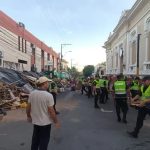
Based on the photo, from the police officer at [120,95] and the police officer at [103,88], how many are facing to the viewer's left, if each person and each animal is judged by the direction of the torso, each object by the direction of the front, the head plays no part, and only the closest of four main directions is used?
0

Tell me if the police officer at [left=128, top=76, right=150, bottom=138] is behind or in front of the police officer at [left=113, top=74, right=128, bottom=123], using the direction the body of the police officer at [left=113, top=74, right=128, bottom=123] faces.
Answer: behind

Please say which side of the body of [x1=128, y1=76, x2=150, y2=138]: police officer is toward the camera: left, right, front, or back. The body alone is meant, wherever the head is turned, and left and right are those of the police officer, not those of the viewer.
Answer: left
